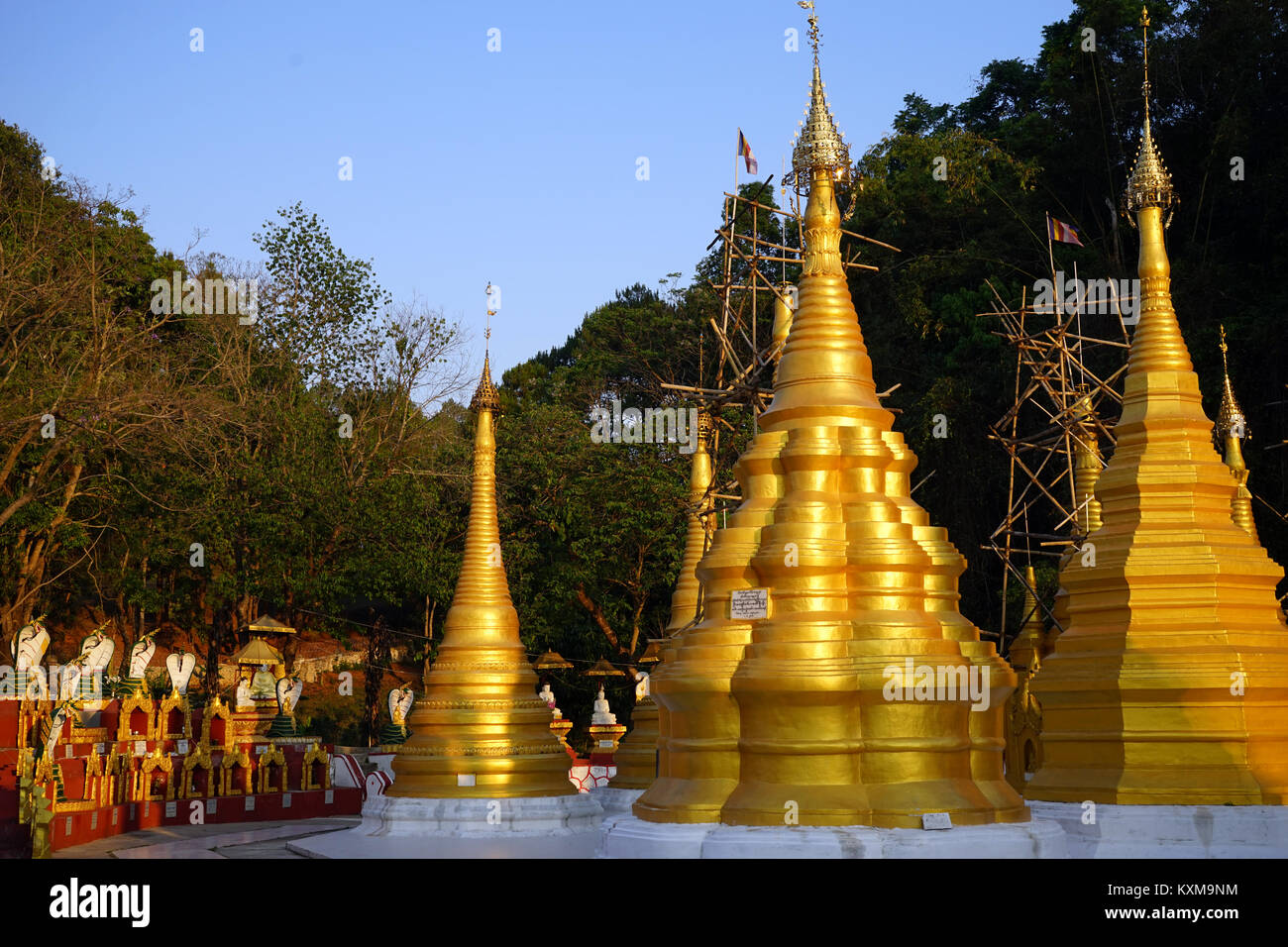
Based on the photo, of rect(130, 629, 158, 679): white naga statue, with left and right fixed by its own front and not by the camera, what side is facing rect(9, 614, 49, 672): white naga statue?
right

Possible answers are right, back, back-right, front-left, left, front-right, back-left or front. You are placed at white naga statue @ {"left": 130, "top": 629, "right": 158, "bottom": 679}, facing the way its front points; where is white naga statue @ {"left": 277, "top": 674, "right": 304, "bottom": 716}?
left

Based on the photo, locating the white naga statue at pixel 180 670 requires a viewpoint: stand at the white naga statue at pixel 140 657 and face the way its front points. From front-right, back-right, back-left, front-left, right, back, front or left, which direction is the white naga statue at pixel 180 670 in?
front-left

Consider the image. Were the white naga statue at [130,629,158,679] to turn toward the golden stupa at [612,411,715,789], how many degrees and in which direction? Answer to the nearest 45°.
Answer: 0° — it already faces it

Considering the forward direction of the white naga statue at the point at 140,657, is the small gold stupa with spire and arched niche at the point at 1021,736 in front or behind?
in front

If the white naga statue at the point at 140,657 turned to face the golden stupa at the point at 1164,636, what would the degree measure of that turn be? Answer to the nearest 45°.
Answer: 0° — it already faces it

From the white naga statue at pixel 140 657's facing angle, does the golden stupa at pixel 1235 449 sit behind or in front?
in front

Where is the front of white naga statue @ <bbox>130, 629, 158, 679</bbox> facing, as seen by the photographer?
facing the viewer and to the right of the viewer
